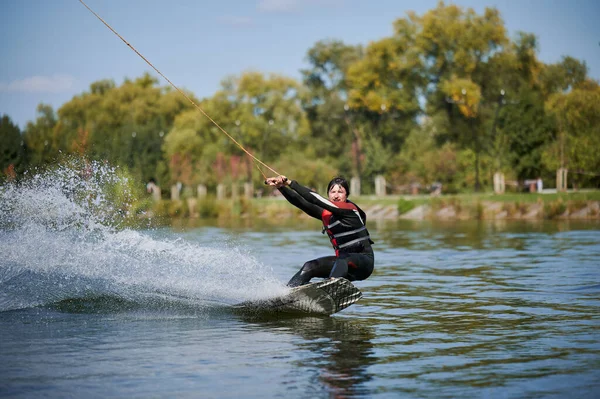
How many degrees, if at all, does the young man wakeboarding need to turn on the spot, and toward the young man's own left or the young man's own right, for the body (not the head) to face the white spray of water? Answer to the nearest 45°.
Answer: approximately 45° to the young man's own right
